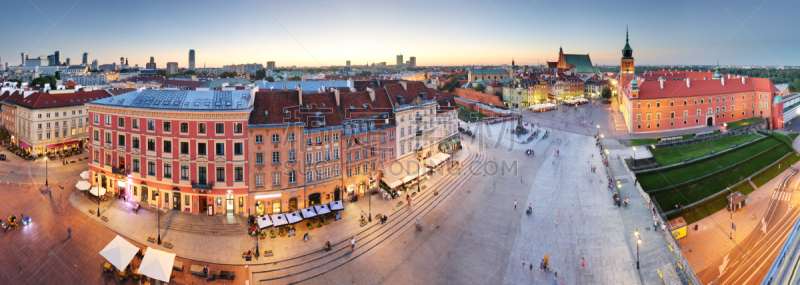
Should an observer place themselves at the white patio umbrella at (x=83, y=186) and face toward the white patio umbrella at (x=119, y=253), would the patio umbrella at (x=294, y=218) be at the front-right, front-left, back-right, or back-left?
front-left

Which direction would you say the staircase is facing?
toward the camera
